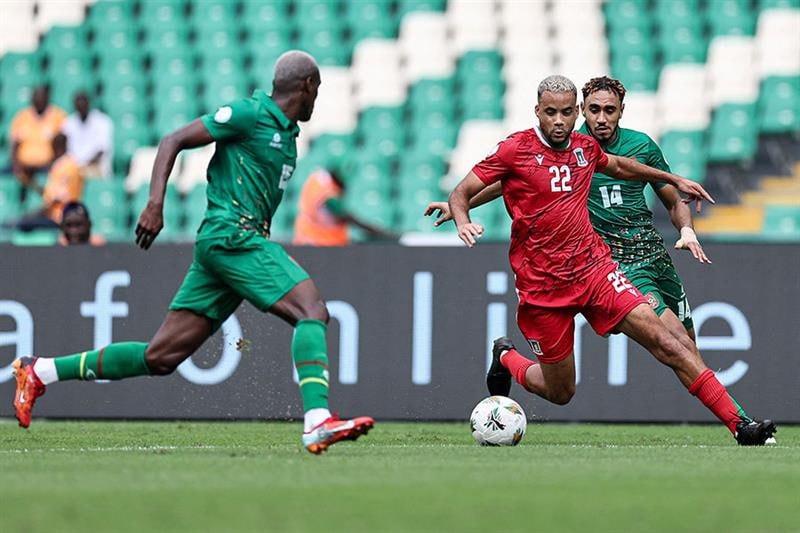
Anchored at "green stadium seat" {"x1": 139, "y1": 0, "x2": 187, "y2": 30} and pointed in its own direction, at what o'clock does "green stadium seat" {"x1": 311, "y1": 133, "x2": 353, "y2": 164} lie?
"green stadium seat" {"x1": 311, "y1": 133, "x2": 353, "y2": 164} is roughly at 10 o'clock from "green stadium seat" {"x1": 139, "y1": 0, "x2": 187, "y2": 30}.

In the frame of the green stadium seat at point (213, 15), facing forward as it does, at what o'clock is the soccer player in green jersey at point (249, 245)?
The soccer player in green jersey is roughly at 12 o'clock from the green stadium seat.

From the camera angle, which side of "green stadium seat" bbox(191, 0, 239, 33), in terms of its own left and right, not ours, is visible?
front

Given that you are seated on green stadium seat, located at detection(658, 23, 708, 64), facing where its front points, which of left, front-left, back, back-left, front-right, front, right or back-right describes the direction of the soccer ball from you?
front

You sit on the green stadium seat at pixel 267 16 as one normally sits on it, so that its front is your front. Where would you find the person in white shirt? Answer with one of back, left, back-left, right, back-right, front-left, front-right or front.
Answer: front-right

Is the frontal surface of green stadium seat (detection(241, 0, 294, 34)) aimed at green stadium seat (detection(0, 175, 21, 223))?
no

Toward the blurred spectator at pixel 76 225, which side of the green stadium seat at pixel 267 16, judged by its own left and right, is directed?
front

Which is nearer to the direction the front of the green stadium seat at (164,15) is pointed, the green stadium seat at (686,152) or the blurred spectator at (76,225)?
the blurred spectator

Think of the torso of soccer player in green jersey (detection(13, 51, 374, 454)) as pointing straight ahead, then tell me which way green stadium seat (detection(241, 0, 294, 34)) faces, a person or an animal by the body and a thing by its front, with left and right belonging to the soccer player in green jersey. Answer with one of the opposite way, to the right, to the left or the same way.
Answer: to the right

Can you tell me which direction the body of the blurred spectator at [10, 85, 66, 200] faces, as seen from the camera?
toward the camera

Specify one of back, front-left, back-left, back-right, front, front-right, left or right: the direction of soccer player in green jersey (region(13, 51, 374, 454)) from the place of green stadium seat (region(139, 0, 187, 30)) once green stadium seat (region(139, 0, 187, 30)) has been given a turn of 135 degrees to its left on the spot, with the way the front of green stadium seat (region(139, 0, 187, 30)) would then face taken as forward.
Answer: back-right

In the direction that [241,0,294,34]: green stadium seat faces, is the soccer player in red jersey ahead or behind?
ahead

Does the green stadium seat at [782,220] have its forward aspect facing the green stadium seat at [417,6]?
no

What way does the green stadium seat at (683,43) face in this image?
toward the camera

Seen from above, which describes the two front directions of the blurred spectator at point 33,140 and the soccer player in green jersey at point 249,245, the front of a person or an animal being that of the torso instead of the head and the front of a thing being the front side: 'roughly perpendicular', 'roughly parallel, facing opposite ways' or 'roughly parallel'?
roughly perpendicular

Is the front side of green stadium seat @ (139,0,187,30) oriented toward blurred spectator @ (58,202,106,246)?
yes

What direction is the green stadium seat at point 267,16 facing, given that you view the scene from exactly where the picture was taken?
facing the viewer

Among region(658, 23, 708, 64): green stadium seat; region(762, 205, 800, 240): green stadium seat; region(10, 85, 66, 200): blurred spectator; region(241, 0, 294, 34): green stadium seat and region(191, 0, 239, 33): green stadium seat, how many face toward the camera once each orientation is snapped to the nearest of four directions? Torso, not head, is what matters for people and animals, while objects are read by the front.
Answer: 5

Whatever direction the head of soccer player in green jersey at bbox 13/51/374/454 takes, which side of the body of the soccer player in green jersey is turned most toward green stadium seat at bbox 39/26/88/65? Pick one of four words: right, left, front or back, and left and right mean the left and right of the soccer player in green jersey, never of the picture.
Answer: left

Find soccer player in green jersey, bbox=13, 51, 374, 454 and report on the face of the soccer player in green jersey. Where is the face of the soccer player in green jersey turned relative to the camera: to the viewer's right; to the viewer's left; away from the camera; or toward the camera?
to the viewer's right

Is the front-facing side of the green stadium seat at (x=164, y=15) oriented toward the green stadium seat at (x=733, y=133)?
no
